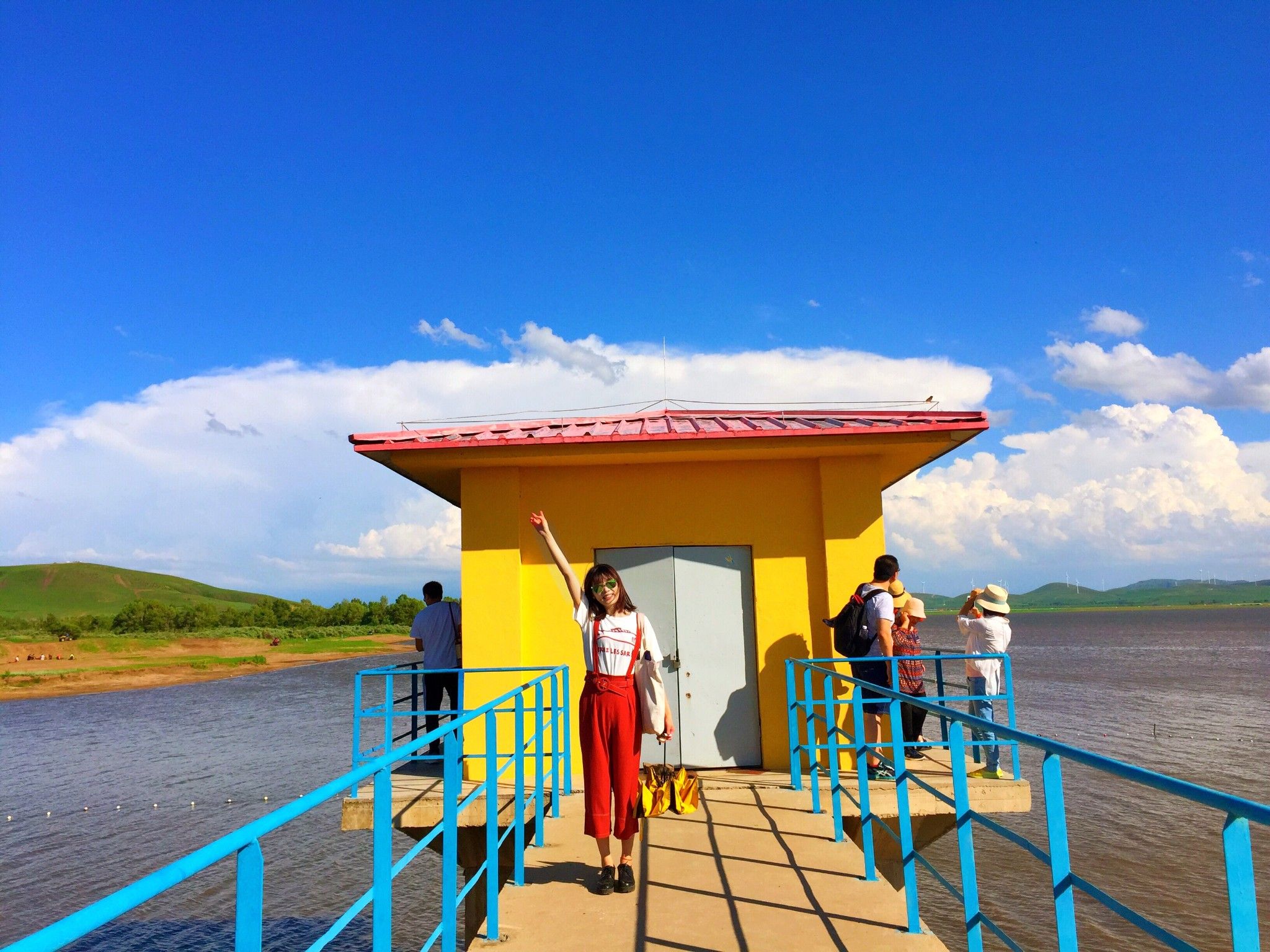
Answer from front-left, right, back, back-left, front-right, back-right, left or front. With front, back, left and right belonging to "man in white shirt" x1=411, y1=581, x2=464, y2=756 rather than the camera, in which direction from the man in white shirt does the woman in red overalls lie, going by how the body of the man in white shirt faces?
back

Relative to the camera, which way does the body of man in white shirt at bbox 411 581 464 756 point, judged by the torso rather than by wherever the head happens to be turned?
away from the camera

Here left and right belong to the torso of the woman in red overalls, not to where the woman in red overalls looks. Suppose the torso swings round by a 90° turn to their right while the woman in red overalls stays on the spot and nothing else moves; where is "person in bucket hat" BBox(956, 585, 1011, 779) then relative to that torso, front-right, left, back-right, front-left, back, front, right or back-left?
back-right

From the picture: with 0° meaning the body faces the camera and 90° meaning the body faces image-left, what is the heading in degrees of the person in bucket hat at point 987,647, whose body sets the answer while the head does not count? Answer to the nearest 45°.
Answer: approximately 135°

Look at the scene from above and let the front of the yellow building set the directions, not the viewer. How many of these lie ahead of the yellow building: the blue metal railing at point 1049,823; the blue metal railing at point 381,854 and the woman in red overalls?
3

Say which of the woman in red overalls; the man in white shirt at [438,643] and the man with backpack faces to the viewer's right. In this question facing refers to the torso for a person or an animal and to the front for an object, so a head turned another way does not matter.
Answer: the man with backpack

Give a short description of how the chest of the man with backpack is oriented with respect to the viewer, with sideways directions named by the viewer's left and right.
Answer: facing to the right of the viewer

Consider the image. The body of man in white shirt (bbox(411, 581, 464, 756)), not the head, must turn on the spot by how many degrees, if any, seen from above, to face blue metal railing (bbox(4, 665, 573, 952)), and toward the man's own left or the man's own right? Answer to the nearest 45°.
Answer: approximately 180°

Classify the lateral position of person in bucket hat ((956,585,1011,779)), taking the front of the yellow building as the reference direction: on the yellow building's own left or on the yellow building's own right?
on the yellow building's own left

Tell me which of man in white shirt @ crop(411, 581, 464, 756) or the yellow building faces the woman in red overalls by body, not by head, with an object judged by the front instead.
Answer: the yellow building
